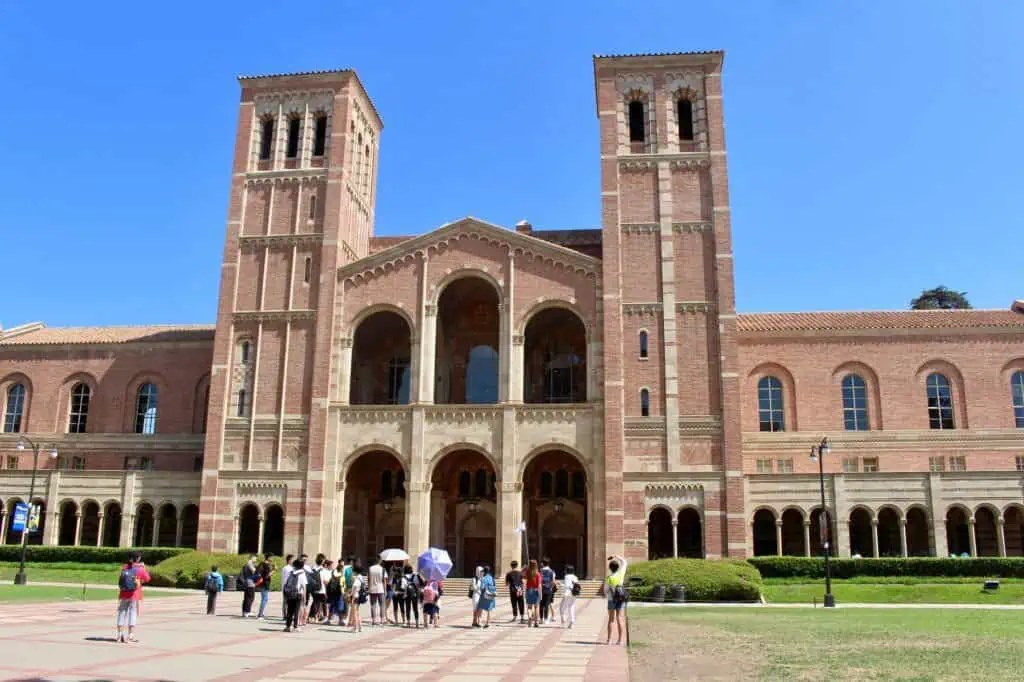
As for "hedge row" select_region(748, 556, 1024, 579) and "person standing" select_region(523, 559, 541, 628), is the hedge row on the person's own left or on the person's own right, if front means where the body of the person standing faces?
on the person's own right

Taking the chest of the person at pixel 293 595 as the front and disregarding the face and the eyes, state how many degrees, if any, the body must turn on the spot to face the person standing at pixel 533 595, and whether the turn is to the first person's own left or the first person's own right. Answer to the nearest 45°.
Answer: approximately 45° to the first person's own right

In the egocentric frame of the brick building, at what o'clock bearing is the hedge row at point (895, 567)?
The hedge row is roughly at 10 o'clock from the brick building.

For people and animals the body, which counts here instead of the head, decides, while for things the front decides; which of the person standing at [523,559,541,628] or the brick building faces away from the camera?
the person standing

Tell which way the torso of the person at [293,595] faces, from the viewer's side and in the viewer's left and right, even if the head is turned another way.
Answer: facing away from the viewer and to the right of the viewer

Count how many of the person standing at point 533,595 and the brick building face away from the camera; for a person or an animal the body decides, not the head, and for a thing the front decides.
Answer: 1

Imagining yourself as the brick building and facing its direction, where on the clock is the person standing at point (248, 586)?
The person standing is roughly at 1 o'clock from the brick building.

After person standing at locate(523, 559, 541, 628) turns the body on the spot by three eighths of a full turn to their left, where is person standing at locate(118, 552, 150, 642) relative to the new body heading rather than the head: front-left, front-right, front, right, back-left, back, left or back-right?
front

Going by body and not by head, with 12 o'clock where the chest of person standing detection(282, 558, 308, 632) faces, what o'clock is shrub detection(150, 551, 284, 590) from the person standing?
The shrub is roughly at 10 o'clock from the person standing.

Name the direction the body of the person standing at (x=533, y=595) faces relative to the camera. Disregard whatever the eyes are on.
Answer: away from the camera

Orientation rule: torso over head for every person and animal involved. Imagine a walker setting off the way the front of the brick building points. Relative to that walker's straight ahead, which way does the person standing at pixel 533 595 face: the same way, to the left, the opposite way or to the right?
the opposite way

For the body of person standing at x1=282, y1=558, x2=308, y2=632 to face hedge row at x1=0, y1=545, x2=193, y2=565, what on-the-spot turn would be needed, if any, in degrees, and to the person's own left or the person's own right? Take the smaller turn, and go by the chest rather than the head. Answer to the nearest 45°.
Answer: approximately 45° to the person's own left

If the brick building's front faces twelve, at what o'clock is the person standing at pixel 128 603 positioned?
The person standing is roughly at 1 o'clock from the brick building.
